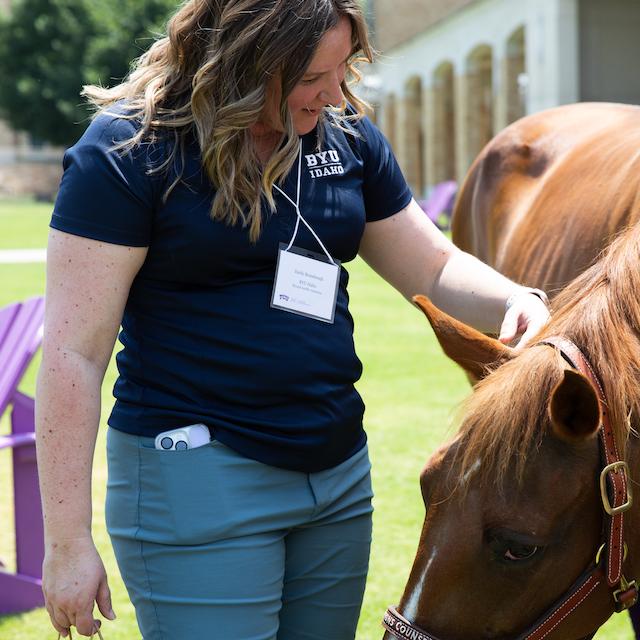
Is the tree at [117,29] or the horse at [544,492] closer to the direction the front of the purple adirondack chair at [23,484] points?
the horse

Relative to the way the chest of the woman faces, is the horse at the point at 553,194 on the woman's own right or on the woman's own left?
on the woman's own left

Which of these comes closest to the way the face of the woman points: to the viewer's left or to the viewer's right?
to the viewer's right

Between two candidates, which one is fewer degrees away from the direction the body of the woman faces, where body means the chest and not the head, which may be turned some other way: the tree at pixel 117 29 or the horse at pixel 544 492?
the horse

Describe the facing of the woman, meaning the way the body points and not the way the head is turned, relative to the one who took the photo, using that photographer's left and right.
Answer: facing the viewer and to the right of the viewer

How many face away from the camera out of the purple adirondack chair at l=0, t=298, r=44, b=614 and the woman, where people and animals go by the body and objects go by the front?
0

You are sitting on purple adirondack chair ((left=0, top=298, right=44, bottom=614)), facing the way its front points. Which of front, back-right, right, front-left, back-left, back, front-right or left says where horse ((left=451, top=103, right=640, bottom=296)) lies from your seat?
back-left

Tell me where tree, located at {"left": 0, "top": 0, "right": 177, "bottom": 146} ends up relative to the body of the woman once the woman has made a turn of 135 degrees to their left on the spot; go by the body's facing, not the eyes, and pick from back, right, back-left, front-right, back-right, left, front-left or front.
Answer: front
